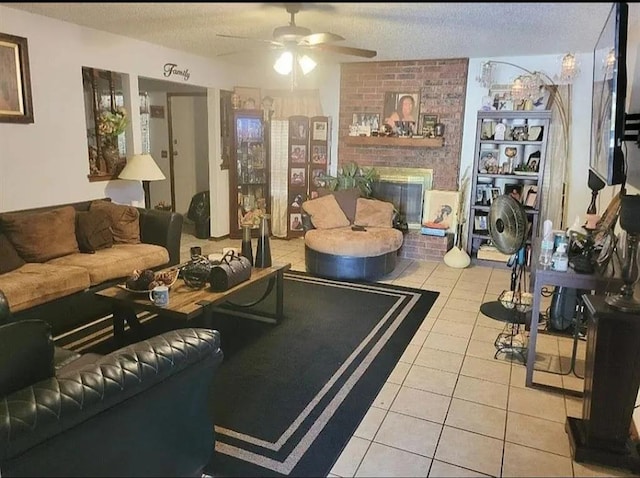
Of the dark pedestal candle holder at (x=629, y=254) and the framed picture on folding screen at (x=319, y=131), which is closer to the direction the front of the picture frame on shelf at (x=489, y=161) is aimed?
the dark pedestal candle holder

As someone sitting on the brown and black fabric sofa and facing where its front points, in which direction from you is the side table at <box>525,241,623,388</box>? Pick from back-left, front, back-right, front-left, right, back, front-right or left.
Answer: front

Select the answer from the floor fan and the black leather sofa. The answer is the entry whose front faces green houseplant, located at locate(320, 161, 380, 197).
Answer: the black leather sofa

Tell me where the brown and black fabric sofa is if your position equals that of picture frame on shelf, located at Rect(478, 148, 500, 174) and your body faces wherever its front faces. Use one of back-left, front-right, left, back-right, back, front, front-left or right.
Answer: front-right

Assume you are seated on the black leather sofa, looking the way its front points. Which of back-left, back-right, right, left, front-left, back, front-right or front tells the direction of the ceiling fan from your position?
front

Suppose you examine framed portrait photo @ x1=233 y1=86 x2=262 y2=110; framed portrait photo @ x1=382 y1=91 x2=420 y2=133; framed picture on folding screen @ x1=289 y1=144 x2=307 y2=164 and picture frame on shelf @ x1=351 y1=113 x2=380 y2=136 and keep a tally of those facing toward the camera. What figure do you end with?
4

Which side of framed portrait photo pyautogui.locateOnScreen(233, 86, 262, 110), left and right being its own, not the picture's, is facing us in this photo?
front

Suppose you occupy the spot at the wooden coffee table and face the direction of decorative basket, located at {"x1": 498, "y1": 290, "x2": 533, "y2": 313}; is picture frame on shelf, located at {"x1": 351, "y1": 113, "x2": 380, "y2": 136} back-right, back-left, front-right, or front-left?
front-left

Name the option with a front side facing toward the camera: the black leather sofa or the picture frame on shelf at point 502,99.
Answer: the picture frame on shelf

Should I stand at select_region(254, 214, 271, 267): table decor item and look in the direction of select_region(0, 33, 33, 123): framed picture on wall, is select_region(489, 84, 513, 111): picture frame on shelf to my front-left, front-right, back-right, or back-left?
back-right

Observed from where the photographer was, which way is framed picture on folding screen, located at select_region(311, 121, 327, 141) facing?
facing the viewer

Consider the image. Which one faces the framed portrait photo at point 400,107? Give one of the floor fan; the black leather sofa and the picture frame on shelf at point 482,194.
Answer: the black leather sofa

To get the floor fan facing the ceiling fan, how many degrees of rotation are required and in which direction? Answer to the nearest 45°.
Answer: approximately 45° to its right

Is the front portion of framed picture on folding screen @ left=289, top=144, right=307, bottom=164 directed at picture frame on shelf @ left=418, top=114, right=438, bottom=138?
no

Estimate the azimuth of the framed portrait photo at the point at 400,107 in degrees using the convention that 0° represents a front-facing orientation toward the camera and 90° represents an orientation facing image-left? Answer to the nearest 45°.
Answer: approximately 0°

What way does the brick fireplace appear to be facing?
toward the camera

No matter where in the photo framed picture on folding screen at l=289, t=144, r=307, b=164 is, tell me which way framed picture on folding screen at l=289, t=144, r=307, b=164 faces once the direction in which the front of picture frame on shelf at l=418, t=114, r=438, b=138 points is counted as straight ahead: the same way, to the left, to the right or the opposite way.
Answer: the same way

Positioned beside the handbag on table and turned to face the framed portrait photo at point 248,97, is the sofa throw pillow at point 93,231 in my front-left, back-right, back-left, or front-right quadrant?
front-left
